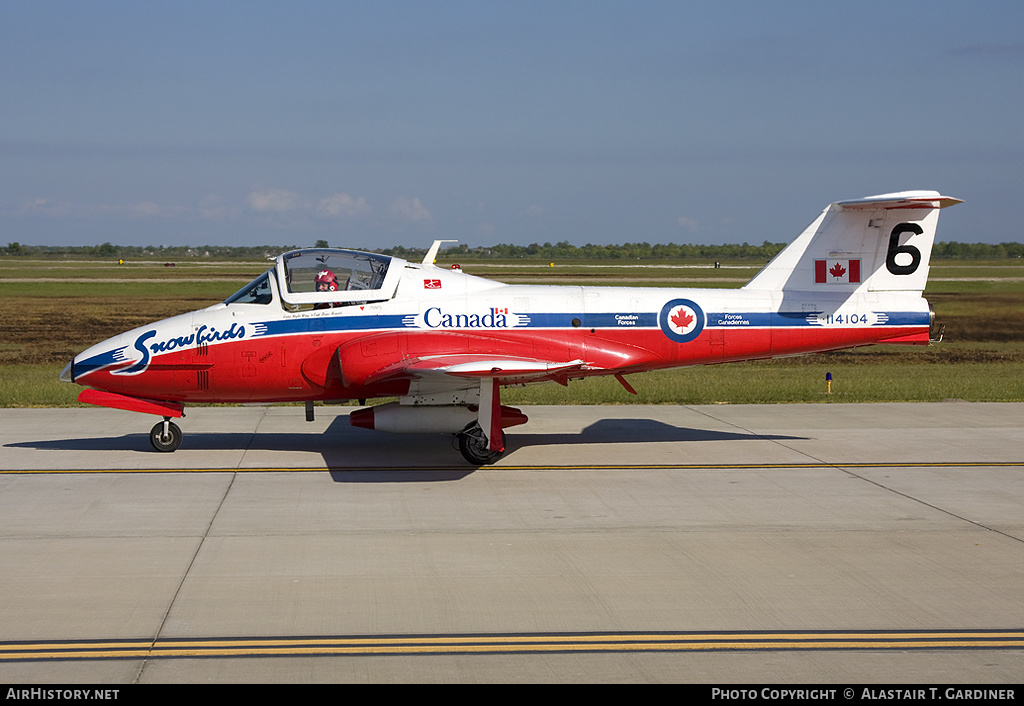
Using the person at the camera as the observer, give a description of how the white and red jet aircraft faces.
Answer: facing to the left of the viewer
